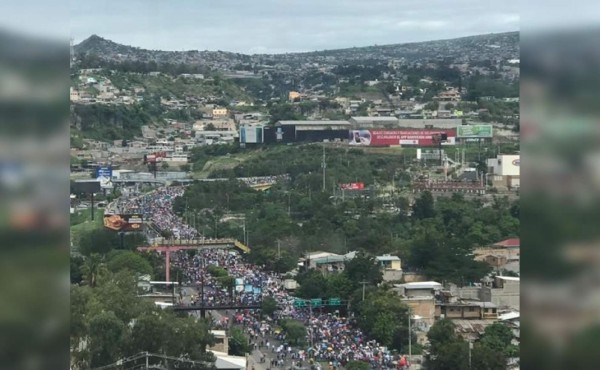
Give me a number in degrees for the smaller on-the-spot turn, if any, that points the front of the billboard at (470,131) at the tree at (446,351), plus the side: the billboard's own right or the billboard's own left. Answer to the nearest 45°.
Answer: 0° — it already faces it

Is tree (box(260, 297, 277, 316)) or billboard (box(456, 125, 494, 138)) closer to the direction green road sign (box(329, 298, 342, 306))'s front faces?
the tree

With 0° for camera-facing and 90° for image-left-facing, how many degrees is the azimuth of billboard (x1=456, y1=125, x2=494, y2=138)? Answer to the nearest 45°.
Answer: approximately 0°

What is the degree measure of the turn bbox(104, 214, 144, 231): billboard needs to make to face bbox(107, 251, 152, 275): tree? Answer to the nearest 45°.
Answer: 0° — it already faces it

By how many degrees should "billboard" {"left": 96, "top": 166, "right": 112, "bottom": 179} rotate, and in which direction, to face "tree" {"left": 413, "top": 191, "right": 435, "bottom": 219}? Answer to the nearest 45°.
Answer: approximately 45° to its left
